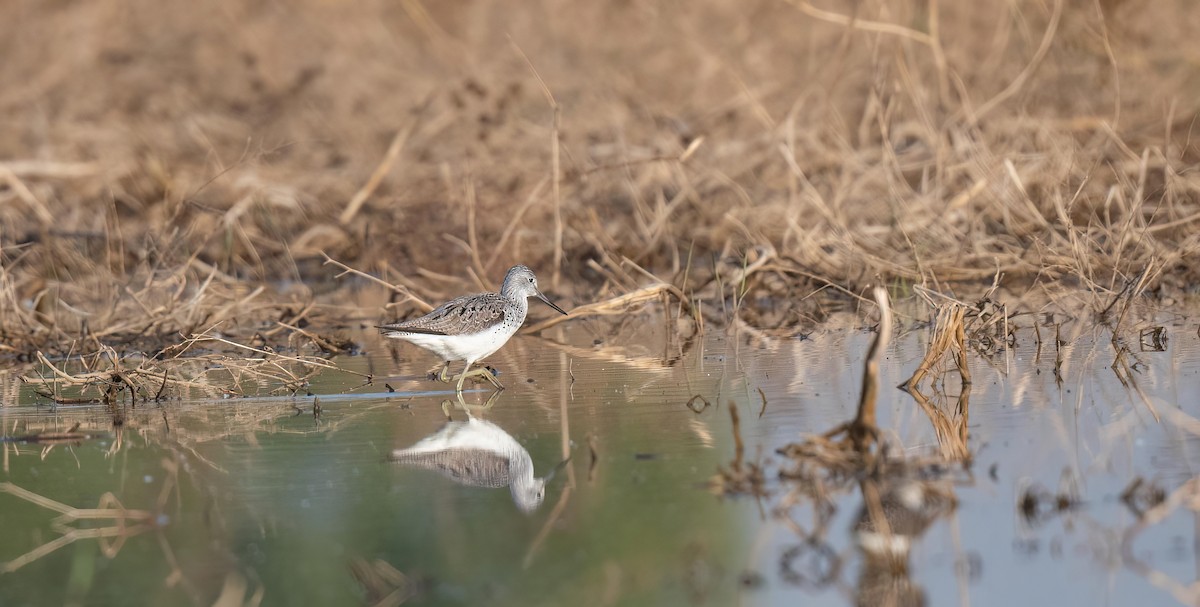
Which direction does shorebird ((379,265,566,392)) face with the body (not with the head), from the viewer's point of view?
to the viewer's right
